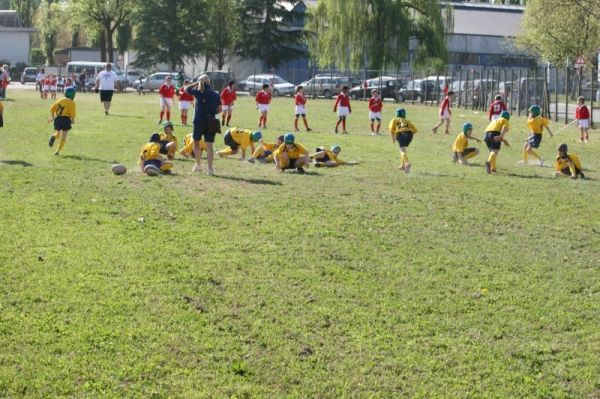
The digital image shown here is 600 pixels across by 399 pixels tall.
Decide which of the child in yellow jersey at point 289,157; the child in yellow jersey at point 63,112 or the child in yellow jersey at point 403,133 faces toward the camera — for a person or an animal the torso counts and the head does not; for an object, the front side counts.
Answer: the child in yellow jersey at point 289,157

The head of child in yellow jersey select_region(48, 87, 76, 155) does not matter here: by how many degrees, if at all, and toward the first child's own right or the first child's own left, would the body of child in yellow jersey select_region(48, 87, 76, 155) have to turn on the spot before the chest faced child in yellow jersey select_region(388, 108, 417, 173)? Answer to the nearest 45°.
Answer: approximately 45° to the first child's own right

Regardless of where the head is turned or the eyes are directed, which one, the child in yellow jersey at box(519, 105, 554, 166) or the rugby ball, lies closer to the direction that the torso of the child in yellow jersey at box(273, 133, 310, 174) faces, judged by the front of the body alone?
the rugby ball

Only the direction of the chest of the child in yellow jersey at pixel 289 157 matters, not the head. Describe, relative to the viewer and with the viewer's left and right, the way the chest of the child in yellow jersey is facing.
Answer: facing the viewer
